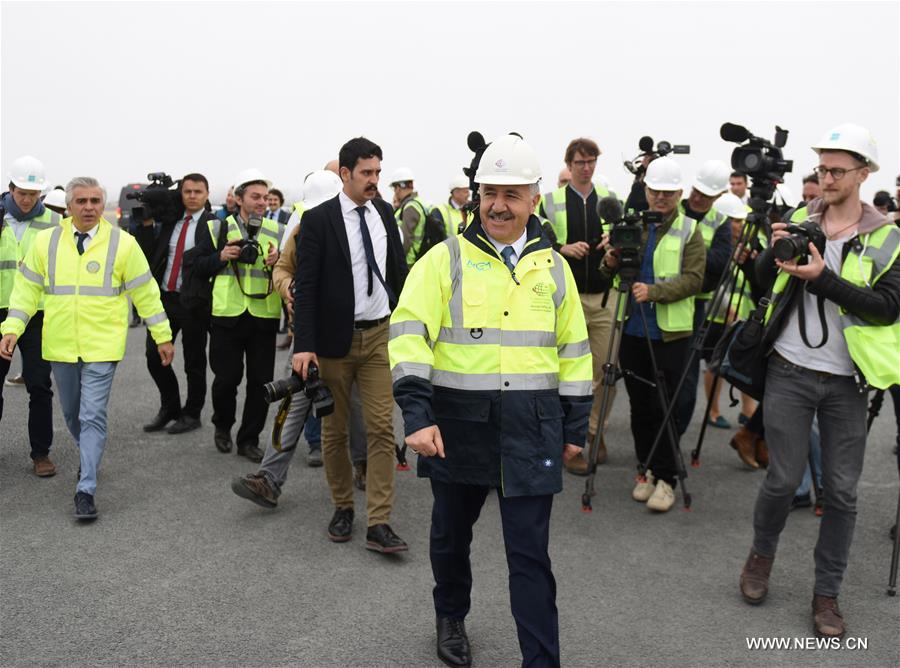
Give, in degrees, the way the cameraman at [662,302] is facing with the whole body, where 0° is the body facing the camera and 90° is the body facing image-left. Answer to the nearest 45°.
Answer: approximately 45°

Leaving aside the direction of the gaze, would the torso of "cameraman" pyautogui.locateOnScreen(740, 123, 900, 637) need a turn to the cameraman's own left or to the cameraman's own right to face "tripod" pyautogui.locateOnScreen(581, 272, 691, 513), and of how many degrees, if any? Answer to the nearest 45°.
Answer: approximately 90° to the cameraman's own right

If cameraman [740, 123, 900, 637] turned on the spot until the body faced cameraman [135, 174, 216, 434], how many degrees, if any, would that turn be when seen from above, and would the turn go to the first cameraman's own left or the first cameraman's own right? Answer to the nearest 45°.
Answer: approximately 45° to the first cameraman's own right

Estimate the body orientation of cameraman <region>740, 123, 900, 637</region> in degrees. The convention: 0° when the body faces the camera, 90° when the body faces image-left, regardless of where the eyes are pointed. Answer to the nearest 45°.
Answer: approximately 45°

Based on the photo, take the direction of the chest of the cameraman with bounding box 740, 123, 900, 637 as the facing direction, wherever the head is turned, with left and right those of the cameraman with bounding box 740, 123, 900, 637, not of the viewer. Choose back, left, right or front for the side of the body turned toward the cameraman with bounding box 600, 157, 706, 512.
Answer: right

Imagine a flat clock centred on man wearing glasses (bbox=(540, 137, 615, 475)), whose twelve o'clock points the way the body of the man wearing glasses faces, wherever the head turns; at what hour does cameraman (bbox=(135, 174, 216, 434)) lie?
The cameraman is roughly at 3 o'clock from the man wearing glasses.

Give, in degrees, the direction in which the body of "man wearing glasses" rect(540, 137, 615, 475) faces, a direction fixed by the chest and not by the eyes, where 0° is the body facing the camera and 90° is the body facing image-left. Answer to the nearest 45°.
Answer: approximately 0°

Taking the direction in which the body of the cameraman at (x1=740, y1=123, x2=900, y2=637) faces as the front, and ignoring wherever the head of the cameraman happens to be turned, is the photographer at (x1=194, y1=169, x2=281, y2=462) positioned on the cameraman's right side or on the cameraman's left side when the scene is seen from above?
on the cameraman's right side

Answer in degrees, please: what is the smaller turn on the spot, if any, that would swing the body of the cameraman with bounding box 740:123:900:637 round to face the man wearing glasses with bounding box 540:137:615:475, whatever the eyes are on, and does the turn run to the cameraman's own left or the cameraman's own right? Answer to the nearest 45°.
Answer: approximately 90° to the cameraman's own right
